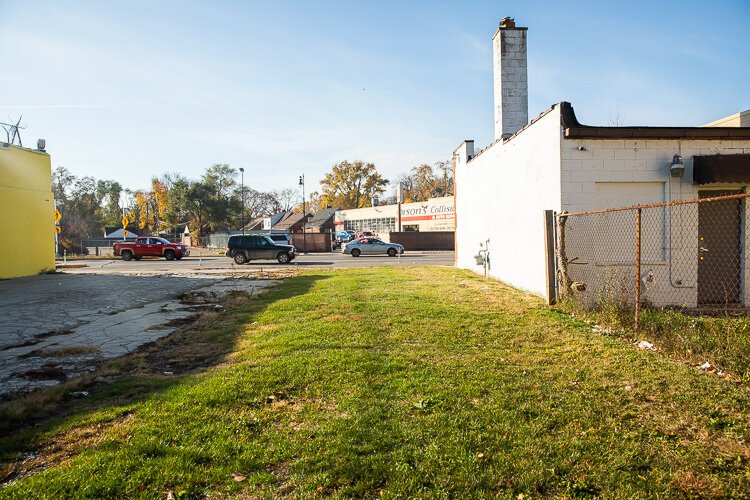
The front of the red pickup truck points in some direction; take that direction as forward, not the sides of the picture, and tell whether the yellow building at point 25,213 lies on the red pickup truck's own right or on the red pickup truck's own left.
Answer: on the red pickup truck's own right

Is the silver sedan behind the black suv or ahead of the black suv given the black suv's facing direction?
ahead

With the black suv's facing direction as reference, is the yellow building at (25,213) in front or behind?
behind

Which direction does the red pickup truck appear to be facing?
to the viewer's right

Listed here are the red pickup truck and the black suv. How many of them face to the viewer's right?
2

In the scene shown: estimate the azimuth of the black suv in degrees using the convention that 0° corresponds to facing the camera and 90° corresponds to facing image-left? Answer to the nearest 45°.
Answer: approximately 270°

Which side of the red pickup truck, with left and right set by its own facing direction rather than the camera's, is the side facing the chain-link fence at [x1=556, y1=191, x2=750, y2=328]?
right

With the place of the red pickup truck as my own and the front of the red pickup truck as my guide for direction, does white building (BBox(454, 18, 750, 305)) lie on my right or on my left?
on my right
